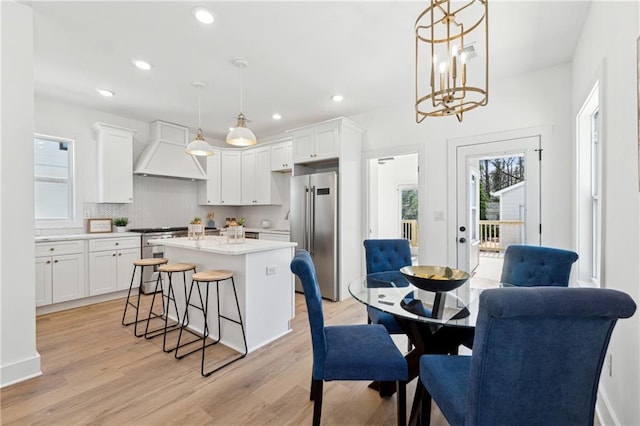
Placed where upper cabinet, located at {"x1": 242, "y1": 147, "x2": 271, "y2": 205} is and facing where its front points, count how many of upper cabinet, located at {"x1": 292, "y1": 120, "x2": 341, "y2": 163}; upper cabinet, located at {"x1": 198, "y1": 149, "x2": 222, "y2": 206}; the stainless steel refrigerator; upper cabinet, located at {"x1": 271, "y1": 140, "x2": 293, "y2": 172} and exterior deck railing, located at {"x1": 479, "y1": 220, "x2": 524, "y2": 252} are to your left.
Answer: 4

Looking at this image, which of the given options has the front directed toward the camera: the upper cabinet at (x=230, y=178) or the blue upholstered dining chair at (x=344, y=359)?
the upper cabinet

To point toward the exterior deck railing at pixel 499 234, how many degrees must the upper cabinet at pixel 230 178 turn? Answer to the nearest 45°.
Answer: approximately 45° to its left

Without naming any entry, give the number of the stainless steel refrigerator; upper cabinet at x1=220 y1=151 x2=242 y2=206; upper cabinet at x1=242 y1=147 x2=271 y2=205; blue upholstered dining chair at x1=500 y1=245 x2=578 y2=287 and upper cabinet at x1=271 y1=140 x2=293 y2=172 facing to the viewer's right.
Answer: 0

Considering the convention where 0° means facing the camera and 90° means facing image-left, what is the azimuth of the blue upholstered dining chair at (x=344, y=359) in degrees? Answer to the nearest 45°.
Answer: approximately 270°

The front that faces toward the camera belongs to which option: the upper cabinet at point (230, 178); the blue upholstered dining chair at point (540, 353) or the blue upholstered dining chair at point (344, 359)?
the upper cabinet

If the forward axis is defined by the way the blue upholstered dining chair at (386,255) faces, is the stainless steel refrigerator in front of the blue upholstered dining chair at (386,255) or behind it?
behind

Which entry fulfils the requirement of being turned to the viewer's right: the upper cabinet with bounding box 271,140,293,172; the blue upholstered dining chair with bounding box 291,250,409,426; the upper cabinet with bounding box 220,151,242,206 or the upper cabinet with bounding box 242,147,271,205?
the blue upholstered dining chair

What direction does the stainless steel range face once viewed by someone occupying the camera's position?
facing the viewer and to the right of the viewer

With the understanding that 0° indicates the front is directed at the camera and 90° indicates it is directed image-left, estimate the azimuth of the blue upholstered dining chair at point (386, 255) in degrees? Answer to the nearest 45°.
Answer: approximately 315°

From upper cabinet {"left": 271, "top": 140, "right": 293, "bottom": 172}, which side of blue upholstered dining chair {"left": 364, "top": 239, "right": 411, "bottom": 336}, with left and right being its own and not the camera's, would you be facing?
back

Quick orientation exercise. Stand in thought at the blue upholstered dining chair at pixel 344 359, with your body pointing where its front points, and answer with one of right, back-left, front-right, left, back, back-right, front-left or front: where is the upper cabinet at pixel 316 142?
left

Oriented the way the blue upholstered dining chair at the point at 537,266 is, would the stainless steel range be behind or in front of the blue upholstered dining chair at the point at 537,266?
in front

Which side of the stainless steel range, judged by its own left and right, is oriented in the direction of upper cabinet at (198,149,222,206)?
left

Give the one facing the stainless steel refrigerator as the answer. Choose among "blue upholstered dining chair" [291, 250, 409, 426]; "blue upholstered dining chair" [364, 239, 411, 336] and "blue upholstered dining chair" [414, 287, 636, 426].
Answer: "blue upholstered dining chair" [414, 287, 636, 426]

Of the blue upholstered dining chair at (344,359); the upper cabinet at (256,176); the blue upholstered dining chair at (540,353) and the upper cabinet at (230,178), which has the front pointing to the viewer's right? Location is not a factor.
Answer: the blue upholstered dining chair at (344,359)

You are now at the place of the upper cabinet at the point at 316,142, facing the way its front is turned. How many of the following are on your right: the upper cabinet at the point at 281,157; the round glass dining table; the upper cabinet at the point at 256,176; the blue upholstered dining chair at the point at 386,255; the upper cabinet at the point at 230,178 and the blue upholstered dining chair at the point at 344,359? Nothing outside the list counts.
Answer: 3

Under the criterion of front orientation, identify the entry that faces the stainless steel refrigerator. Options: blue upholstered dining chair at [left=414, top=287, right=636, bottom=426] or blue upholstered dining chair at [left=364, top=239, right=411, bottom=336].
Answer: blue upholstered dining chair at [left=414, top=287, right=636, bottom=426]

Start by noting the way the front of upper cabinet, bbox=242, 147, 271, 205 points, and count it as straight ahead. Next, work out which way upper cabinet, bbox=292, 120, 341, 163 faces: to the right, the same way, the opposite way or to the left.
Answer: the same way

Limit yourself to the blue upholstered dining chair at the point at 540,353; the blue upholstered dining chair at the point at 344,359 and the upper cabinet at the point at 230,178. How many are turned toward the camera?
1
